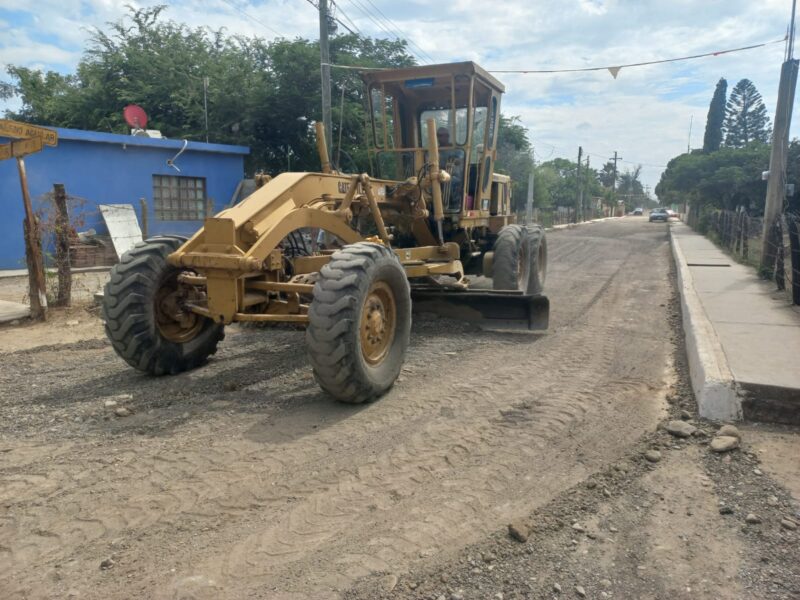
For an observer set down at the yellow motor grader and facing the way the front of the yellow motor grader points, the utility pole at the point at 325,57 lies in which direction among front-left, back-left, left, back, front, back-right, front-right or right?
back-right

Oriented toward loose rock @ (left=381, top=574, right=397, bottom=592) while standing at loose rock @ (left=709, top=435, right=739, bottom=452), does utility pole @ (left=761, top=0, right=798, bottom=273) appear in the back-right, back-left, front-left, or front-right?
back-right

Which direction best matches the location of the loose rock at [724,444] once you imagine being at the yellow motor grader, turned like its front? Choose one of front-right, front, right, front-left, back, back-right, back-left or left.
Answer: left

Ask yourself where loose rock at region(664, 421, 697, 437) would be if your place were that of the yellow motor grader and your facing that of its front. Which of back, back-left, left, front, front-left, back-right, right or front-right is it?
left

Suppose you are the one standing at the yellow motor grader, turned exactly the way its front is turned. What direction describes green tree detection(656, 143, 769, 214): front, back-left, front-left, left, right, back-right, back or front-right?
back

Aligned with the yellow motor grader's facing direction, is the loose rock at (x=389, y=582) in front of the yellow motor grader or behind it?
in front

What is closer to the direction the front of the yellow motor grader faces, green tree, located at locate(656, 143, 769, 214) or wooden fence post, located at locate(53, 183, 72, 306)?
the wooden fence post

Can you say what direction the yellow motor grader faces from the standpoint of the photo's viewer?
facing the viewer and to the left of the viewer

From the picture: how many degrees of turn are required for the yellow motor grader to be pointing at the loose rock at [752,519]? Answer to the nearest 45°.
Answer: approximately 90° to its left

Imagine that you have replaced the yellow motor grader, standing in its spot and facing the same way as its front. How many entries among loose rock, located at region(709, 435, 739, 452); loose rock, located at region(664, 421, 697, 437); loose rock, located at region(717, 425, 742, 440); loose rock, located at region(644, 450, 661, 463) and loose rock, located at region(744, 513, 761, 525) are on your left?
5

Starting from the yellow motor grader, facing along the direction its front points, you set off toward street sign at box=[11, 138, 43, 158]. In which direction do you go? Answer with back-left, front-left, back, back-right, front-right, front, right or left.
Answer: right

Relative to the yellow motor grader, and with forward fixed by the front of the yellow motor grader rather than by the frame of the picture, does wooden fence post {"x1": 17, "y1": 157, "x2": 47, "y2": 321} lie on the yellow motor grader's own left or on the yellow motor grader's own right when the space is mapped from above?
on the yellow motor grader's own right

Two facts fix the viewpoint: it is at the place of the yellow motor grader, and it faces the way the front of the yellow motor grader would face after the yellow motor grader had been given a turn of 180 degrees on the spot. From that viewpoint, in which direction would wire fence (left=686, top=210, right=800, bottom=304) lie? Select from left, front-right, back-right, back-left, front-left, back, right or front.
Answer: front

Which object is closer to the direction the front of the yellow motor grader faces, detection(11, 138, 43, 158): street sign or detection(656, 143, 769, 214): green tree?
the street sign

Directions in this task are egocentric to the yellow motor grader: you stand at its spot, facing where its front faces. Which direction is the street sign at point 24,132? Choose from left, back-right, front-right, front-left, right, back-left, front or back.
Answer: right

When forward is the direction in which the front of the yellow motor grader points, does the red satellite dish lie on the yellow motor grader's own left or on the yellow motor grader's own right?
on the yellow motor grader's own right
